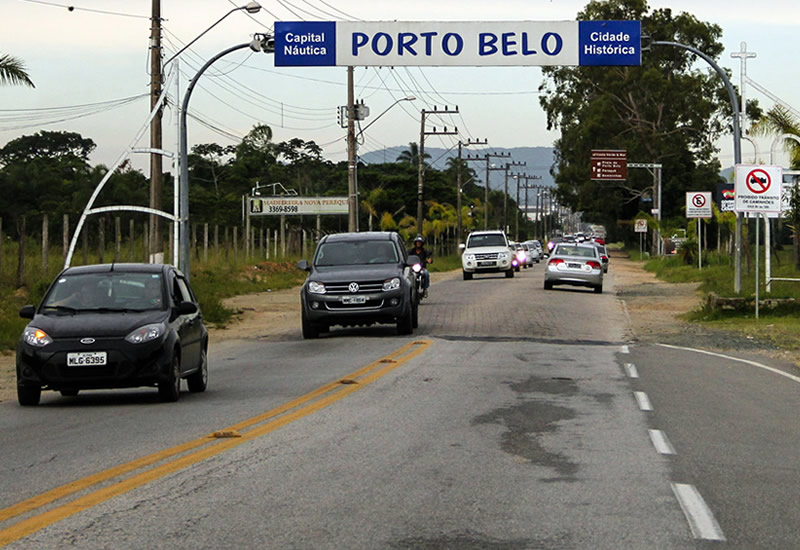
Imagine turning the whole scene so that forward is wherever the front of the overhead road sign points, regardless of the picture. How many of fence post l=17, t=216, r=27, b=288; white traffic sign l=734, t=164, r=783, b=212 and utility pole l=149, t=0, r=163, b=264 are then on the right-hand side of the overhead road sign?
2

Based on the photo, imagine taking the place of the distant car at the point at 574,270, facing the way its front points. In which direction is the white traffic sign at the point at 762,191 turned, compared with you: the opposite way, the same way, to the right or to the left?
the opposite way

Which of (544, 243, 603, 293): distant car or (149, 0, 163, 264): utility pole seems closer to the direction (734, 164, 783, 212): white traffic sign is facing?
the utility pole

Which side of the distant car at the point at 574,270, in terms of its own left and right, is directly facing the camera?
back

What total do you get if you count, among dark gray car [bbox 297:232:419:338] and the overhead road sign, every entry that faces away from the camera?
0

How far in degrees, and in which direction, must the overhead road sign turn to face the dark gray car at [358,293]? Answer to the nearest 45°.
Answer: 0° — it already faces it

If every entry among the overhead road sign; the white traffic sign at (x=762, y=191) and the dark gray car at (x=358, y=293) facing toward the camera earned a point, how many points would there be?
3

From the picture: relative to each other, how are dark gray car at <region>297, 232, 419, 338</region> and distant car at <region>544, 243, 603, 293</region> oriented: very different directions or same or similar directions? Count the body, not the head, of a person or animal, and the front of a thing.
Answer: very different directions

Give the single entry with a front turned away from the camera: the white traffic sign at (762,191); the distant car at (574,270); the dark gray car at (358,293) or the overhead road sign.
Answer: the distant car

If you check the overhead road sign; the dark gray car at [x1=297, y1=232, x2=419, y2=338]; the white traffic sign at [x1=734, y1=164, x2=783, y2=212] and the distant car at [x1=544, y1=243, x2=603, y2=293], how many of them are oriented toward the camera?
3

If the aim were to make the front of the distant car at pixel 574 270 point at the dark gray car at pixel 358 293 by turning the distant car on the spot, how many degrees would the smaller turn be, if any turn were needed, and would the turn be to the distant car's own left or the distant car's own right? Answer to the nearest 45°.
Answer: approximately 180°

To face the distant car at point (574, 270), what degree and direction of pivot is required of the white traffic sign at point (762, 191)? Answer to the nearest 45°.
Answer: approximately 135° to its right

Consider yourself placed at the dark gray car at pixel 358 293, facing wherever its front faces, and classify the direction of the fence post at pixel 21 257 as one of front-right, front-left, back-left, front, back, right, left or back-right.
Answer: back-right

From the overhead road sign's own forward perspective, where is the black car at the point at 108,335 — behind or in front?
in front

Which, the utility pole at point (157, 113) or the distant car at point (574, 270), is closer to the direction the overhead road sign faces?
the utility pole
